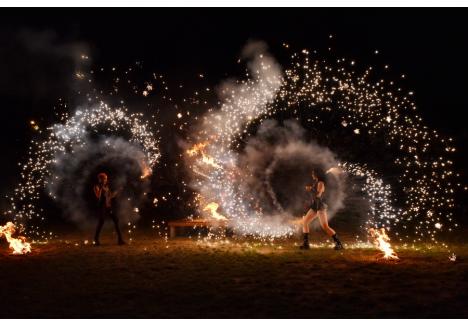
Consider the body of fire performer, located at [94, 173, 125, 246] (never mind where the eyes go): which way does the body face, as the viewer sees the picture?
toward the camera
